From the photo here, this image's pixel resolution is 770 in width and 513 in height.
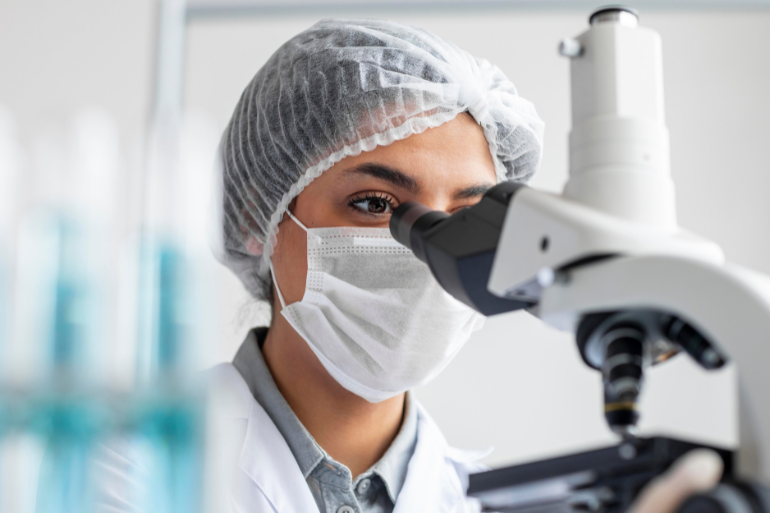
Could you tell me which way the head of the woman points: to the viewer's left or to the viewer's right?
to the viewer's right

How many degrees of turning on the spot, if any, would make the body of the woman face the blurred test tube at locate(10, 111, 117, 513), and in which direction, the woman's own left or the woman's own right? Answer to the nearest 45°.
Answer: approximately 45° to the woman's own right

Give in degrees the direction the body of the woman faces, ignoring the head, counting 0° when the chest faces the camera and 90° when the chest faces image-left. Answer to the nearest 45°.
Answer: approximately 315°
